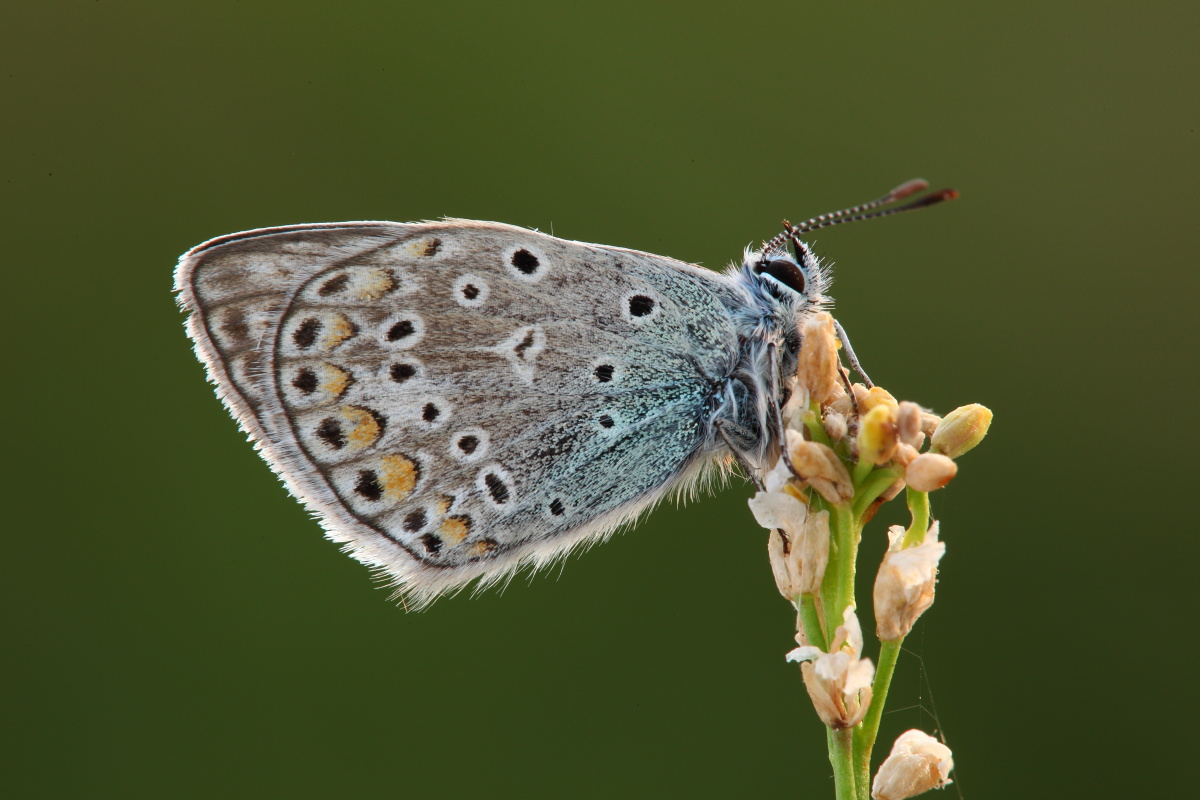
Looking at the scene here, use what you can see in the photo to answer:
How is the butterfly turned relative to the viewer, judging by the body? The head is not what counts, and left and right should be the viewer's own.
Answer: facing to the right of the viewer
